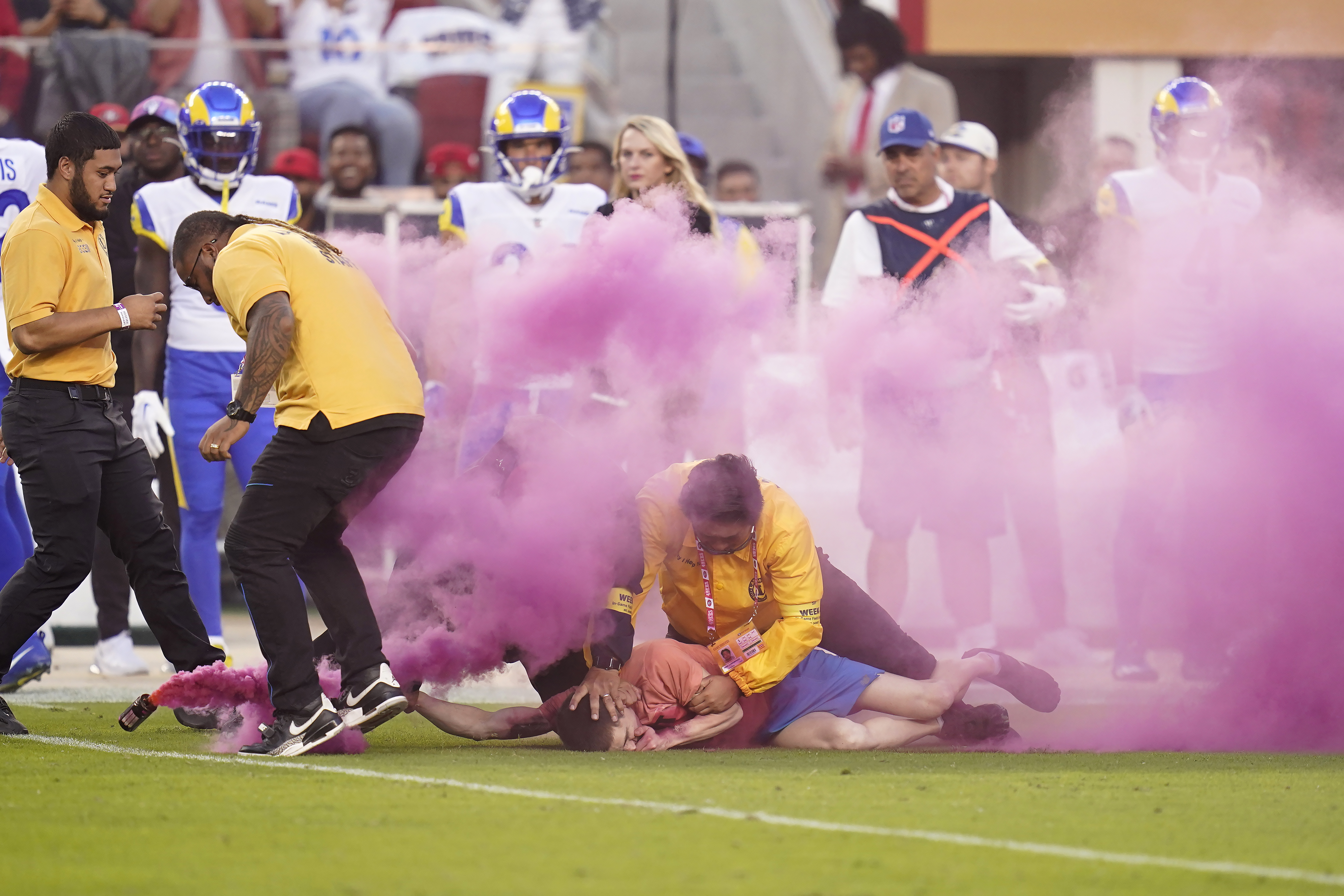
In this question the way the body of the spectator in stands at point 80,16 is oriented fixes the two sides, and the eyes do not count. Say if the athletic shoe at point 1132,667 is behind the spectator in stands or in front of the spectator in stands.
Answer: in front

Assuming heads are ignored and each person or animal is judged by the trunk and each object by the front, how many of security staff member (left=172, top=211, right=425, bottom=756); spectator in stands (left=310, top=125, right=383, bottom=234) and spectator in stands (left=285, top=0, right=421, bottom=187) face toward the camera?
2

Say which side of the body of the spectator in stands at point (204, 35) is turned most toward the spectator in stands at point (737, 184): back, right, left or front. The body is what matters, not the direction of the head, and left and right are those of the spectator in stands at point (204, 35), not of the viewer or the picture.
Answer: left

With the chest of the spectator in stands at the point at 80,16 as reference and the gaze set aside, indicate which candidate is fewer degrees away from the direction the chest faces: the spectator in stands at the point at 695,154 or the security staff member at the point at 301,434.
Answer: the security staff member

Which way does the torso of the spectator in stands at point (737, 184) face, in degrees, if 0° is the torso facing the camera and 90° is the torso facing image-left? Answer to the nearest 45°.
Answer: approximately 0°

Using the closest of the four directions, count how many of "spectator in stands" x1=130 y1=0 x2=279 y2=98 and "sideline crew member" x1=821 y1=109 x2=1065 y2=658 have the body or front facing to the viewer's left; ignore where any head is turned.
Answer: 0

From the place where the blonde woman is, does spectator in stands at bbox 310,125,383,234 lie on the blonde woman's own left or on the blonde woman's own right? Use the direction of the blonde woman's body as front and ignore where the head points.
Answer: on the blonde woman's own right

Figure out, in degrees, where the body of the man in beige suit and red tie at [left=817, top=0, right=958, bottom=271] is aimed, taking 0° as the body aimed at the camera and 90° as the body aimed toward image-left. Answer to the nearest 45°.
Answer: approximately 45°

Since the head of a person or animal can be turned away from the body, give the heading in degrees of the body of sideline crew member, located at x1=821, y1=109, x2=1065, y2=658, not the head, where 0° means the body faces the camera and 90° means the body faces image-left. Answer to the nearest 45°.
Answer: approximately 0°

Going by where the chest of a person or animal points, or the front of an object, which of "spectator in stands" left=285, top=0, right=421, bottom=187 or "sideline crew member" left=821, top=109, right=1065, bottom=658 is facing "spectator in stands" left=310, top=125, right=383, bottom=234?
"spectator in stands" left=285, top=0, right=421, bottom=187

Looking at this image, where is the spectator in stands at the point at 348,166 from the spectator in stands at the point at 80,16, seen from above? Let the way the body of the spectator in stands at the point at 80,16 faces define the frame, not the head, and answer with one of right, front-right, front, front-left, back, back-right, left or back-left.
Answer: front-left
